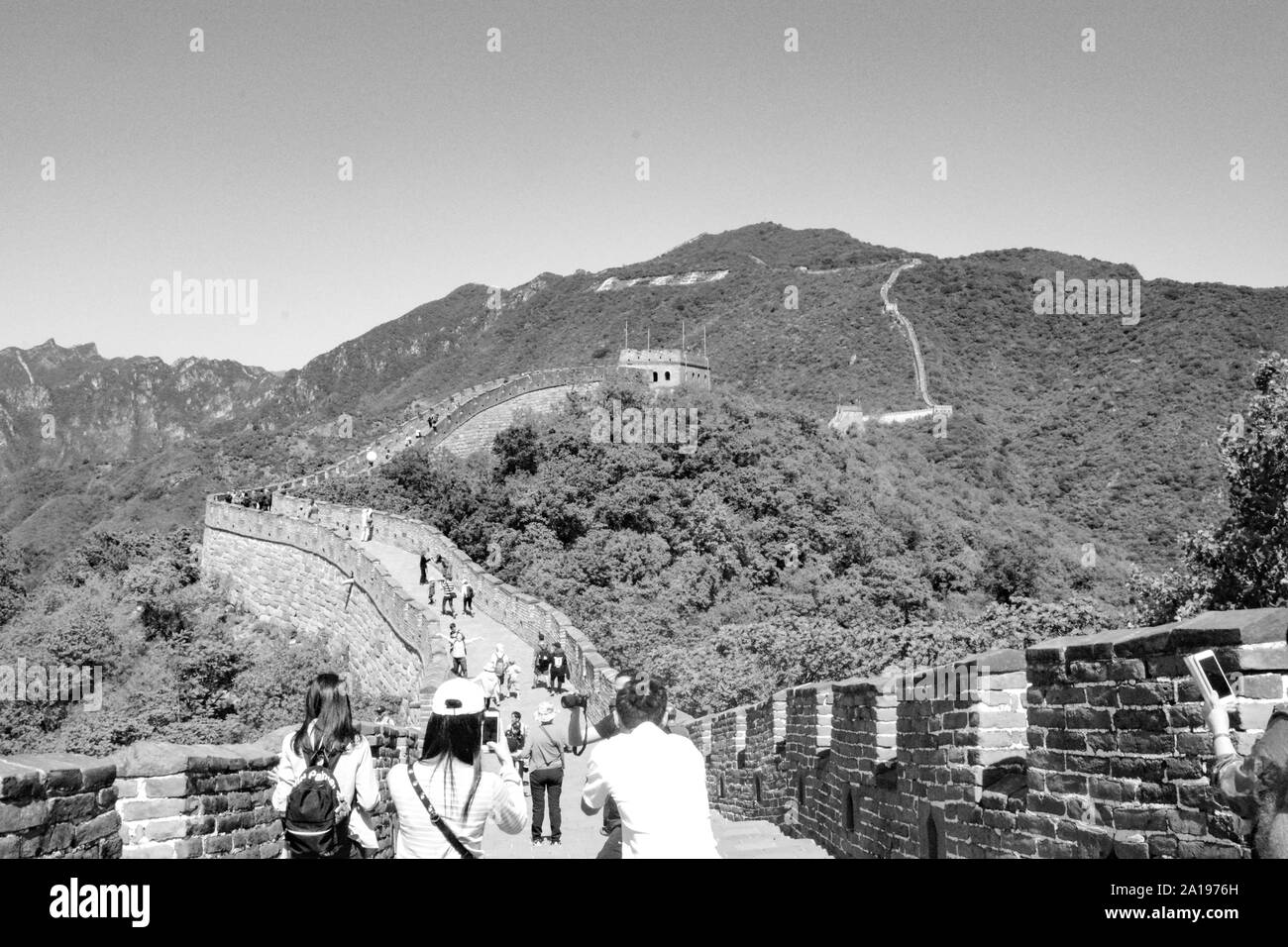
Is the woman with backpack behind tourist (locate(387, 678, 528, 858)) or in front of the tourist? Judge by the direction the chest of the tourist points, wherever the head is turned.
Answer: in front

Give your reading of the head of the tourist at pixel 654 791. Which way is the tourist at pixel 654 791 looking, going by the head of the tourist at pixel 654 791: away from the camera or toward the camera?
away from the camera

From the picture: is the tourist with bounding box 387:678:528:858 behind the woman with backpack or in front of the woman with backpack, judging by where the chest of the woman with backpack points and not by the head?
behind

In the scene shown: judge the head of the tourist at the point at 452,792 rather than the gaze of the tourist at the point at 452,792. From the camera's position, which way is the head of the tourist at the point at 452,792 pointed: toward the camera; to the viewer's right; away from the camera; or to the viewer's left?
away from the camera

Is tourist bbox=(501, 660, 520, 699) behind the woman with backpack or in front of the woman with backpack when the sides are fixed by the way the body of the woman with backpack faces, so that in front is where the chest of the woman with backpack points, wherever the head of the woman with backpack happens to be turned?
in front

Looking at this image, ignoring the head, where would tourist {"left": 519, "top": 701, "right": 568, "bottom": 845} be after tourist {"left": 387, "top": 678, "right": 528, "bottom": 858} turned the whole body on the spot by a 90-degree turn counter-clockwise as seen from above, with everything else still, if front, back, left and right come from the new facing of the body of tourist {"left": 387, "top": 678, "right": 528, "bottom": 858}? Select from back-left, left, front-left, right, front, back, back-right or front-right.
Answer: right

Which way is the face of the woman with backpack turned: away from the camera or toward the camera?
away from the camera

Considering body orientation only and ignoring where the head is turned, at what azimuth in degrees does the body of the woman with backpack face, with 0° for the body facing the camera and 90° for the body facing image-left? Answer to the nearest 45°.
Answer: approximately 180°

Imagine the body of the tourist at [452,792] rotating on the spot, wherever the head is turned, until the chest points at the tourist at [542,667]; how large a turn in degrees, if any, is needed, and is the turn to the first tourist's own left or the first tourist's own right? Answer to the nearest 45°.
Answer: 0° — they already face them

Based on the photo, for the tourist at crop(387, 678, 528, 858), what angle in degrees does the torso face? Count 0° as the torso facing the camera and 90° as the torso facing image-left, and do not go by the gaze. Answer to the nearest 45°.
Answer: approximately 180°
